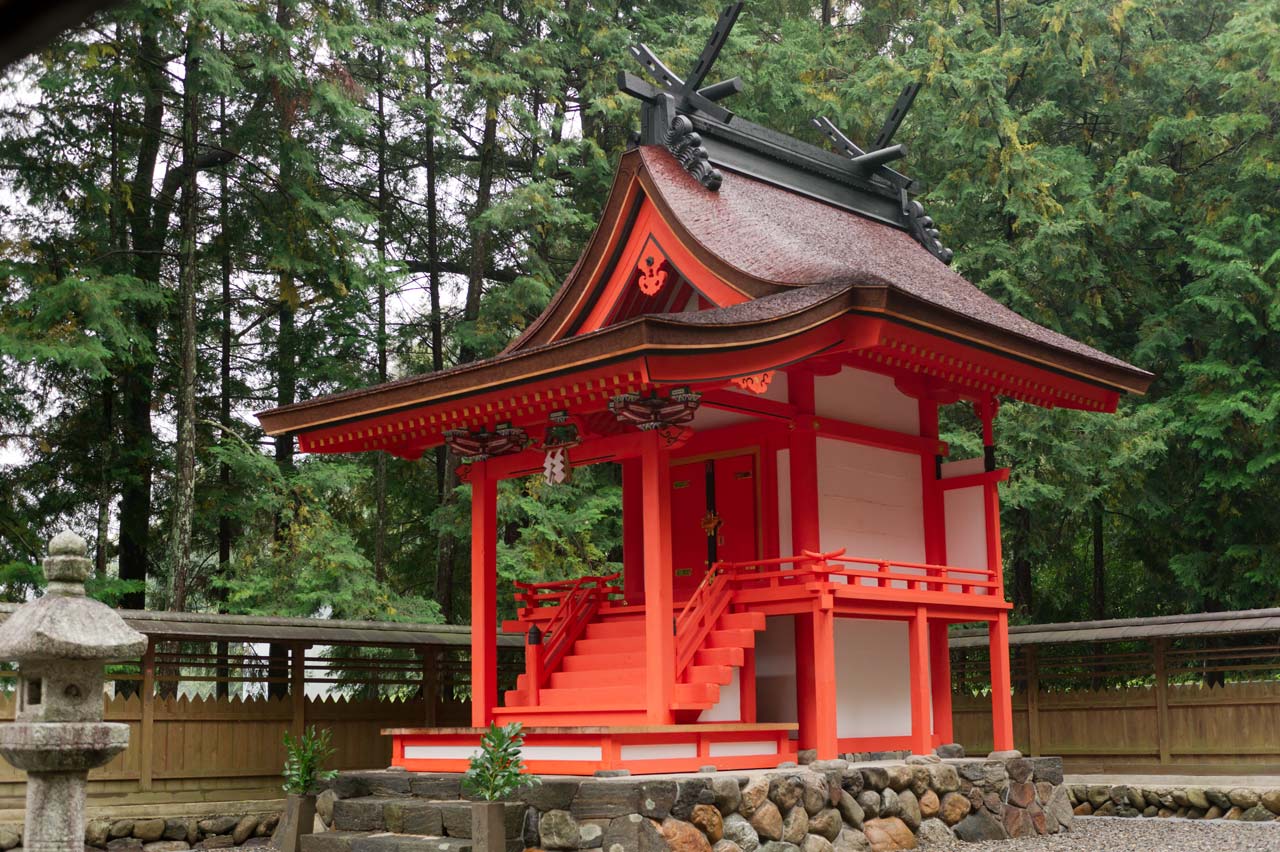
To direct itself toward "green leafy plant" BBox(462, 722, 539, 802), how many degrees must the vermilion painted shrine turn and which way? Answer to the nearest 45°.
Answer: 0° — it already faces it

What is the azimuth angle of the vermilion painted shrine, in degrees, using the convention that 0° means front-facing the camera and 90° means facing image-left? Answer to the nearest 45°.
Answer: approximately 45°

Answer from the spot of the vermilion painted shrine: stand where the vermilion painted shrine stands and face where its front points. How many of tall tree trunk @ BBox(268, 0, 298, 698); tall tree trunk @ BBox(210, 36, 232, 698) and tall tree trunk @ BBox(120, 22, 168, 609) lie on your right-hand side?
3

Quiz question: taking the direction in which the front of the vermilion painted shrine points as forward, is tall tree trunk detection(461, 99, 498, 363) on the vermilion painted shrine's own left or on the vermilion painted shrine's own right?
on the vermilion painted shrine's own right

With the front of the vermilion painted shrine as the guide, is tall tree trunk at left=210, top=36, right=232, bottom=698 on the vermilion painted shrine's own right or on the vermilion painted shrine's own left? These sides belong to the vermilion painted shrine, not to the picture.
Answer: on the vermilion painted shrine's own right

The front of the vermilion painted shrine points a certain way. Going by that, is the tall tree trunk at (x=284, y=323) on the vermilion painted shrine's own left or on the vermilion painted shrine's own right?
on the vermilion painted shrine's own right

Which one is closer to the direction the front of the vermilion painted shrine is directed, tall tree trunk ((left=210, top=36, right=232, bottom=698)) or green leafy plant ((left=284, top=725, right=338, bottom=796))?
the green leafy plant

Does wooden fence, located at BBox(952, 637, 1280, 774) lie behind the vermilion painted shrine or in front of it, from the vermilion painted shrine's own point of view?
behind
